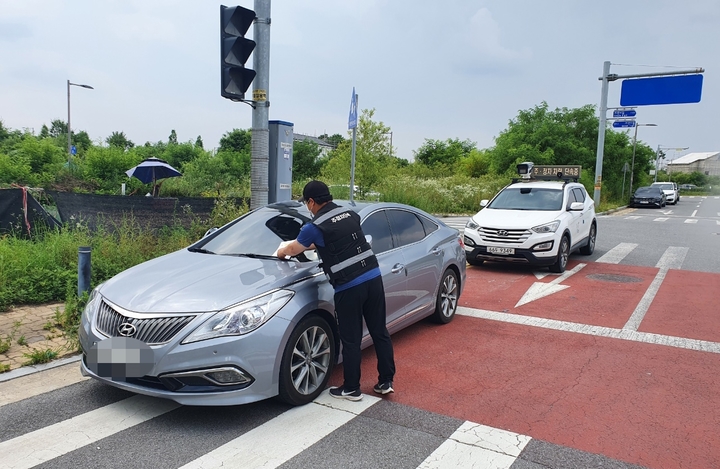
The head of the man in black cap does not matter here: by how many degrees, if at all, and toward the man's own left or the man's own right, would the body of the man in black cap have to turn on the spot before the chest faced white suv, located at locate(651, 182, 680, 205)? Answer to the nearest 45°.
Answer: approximately 90° to the man's own right

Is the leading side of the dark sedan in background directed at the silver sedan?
yes

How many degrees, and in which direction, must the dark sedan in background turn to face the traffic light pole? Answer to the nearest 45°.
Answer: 0° — it already faces it

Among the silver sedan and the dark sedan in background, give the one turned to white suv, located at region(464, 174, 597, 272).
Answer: the dark sedan in background

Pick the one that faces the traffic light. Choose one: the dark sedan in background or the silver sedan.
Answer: the dark sedan in background

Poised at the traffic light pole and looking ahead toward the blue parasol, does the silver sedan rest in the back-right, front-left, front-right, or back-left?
back-left

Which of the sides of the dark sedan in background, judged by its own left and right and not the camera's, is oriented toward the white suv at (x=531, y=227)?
front

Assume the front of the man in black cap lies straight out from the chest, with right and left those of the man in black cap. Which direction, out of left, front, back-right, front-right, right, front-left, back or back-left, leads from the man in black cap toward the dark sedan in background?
right

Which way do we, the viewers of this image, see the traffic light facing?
facing the viewer and to the right of the viewer

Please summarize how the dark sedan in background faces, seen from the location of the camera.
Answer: facing the viewer

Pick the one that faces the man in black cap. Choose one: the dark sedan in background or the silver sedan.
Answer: the dark sedan in background

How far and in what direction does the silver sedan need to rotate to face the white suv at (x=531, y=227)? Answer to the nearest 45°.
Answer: approximately 180°

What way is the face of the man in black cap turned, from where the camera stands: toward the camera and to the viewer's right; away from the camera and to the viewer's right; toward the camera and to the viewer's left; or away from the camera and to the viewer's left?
away from the camera and to the viewer's left

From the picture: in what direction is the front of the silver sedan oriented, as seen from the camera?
facing the viewer and to the left of the viewer

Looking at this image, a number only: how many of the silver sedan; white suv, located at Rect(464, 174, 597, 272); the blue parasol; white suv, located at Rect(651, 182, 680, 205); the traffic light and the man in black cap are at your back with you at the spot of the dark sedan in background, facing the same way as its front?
1

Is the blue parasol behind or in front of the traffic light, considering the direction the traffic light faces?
behind

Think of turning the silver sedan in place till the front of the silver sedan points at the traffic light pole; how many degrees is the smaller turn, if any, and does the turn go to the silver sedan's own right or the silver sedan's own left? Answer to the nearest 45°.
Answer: approximately 135° to the silver sedan's own right

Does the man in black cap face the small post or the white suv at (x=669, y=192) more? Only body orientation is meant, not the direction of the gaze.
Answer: the small post
